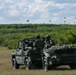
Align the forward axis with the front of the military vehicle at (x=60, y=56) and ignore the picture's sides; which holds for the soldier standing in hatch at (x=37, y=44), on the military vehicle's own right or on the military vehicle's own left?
on the military vehicle's own right

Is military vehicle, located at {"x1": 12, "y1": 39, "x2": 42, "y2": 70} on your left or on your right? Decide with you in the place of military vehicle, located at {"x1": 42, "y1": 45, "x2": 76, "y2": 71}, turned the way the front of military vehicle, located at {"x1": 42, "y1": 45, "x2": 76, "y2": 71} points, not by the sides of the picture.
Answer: on your right

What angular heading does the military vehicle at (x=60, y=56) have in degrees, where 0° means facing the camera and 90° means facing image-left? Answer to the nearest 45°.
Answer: approximately 45°
